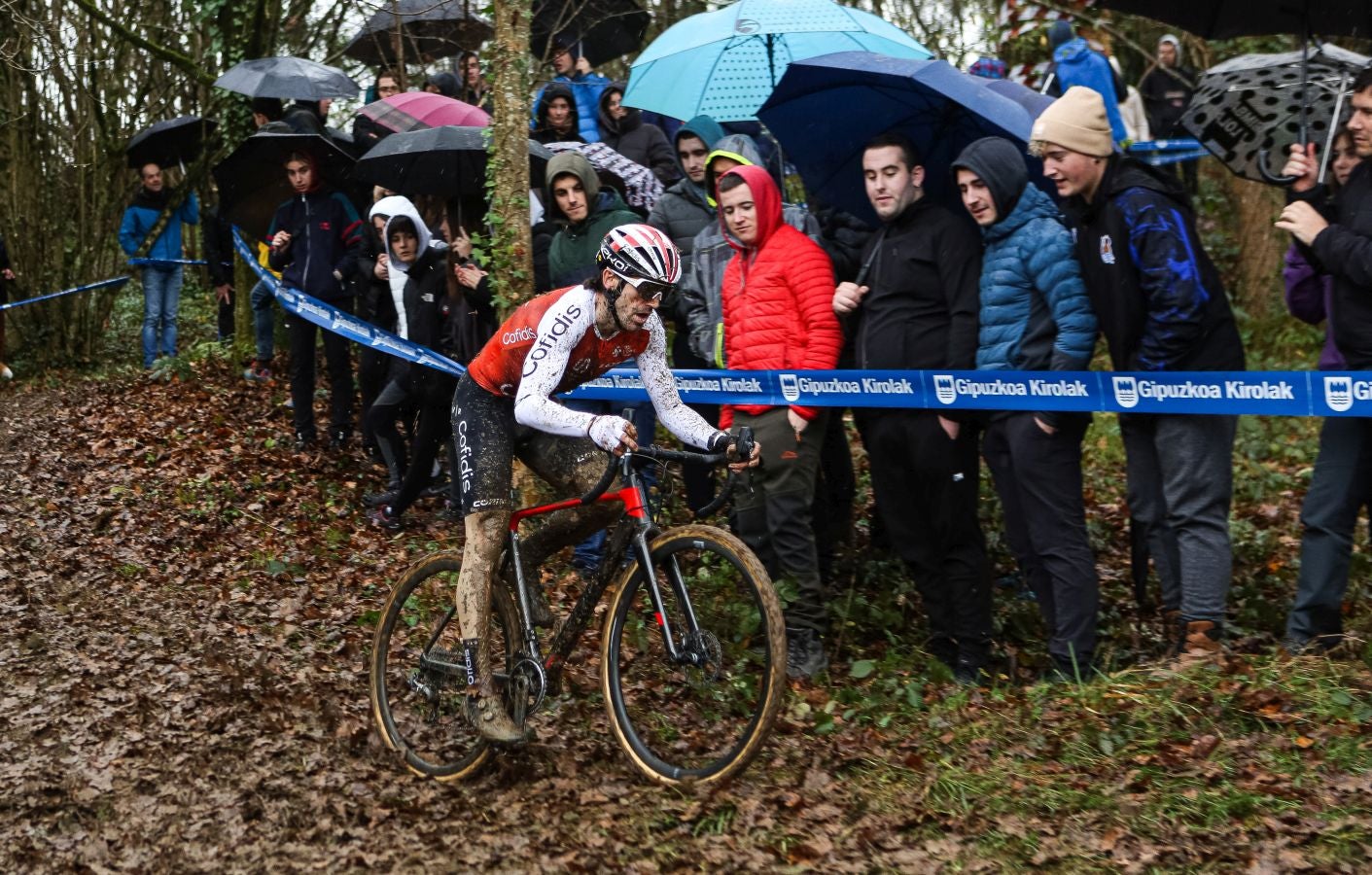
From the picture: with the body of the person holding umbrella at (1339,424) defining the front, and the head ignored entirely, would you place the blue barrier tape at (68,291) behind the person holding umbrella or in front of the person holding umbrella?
in front

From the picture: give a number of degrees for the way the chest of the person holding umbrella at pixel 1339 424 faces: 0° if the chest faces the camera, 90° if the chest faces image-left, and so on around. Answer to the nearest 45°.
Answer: approximately 90°

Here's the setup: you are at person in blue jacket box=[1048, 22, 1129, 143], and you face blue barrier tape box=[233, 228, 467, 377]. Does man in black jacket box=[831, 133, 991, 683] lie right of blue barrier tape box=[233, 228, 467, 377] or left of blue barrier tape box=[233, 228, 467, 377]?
left

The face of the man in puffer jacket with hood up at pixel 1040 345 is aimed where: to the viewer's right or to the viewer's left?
to the viewer's left

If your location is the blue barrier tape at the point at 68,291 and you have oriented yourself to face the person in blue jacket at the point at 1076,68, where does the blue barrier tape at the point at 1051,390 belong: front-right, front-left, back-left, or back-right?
front-right

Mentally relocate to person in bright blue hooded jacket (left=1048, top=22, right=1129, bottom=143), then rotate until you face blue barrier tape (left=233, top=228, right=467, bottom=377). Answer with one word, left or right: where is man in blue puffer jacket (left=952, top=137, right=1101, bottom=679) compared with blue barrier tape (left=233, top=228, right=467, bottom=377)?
left

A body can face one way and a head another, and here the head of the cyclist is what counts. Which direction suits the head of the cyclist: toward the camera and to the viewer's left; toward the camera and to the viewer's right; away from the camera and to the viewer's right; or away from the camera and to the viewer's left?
toward the camera and to the viewer's right

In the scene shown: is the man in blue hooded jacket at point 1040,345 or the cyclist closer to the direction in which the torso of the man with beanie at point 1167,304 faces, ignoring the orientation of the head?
the cyclist

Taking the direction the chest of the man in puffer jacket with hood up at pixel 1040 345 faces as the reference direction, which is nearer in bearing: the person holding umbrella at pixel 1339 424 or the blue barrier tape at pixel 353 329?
the blue barrier tape

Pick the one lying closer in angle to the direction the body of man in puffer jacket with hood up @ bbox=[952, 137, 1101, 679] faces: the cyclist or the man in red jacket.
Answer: the cyclist

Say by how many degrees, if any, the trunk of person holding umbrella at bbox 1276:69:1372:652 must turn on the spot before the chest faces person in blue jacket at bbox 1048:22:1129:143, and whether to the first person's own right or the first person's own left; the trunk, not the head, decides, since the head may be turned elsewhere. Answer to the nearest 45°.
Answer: approximately 90° to the first person's own right

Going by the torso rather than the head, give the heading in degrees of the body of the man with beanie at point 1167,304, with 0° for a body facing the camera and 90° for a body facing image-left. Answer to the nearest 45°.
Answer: approximately 45°

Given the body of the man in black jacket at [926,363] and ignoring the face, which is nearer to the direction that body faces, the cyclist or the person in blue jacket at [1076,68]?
the cyclist

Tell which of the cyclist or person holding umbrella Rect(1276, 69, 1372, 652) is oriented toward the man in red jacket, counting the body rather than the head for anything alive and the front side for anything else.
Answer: the person holding umbrella

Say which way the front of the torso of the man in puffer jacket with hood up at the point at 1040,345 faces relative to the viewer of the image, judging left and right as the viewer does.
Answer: facing the viewer and to the left of the viewer

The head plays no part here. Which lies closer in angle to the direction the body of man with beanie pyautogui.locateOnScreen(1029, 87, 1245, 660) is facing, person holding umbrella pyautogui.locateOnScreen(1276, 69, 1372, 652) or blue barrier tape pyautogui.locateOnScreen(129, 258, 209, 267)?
the blue barrier tape

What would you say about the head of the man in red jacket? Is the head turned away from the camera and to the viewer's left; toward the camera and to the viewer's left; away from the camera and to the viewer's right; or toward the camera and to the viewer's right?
toward the camera and to the viewer's left

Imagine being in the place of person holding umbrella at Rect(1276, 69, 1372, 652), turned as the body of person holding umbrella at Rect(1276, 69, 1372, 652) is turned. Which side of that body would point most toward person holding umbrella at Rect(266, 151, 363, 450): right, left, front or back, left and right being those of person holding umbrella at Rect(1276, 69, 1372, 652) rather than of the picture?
front
